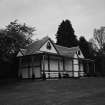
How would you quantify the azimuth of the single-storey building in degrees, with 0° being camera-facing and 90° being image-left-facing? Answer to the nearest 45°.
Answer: approximately 315°

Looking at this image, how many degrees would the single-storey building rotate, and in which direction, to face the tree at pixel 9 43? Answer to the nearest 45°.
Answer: approximately 90° to its right
